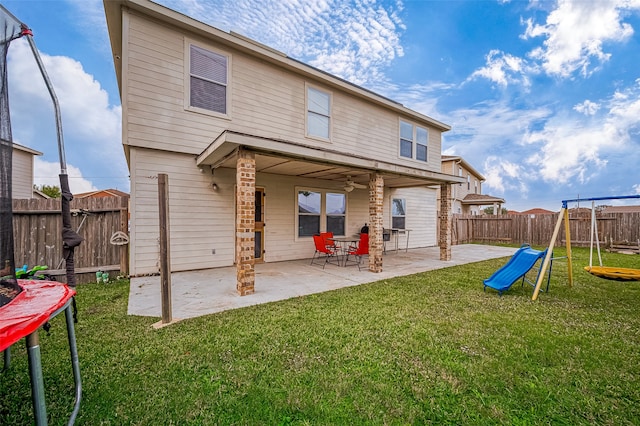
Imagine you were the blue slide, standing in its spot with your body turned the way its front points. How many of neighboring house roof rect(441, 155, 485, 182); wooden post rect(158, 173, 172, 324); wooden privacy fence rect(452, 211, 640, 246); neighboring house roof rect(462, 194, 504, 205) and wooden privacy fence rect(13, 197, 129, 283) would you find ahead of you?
2

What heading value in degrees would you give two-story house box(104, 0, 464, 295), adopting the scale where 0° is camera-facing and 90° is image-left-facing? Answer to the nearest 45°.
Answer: approximately 135°

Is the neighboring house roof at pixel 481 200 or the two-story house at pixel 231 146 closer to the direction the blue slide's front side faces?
the two-story house

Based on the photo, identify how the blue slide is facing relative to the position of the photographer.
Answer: facing the viewer and to the left of the viewer

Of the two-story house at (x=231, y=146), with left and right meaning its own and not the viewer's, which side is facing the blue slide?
back

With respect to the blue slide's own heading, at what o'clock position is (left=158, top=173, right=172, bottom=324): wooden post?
The wooden post is roughly at 12 o'clock from the blue slide.

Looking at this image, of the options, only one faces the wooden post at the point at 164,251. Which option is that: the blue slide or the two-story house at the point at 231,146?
the blue slide

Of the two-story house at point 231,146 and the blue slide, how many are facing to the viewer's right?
0

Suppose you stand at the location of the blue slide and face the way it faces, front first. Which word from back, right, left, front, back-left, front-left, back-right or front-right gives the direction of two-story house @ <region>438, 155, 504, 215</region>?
back-right

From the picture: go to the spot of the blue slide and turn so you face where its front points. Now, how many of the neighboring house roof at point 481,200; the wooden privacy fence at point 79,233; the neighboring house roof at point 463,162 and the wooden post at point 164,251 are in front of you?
2

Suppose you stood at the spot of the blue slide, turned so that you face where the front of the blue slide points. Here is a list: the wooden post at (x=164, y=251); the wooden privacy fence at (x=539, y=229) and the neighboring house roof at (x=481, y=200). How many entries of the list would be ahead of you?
1

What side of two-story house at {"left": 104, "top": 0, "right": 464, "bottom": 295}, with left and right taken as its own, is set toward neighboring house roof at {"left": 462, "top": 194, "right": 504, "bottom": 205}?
right

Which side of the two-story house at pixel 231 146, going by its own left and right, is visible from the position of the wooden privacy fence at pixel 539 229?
right

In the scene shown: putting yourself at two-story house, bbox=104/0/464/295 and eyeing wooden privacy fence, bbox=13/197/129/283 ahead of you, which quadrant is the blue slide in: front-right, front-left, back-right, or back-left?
back-left

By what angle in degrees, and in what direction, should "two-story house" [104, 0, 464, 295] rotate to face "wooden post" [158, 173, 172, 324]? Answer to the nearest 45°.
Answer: approximately 135° to its left
